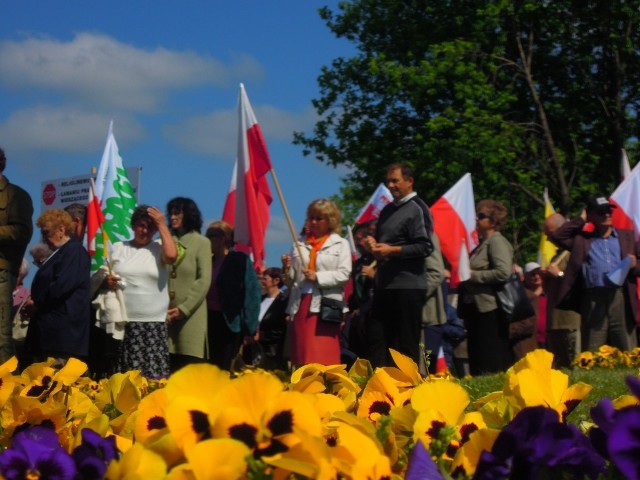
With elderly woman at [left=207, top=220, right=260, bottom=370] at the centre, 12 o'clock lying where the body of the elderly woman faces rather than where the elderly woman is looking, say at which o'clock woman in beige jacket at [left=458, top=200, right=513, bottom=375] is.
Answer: The woman in beige jacket is roughly at 8 o'clock from the elderly woman.

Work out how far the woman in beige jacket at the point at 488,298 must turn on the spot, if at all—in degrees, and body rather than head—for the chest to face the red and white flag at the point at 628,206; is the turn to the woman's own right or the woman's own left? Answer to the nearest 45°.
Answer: approximately 135° to the woman's own right

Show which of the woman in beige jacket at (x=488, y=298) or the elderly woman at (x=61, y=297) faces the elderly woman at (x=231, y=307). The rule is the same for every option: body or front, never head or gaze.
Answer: the woman in beige jacket

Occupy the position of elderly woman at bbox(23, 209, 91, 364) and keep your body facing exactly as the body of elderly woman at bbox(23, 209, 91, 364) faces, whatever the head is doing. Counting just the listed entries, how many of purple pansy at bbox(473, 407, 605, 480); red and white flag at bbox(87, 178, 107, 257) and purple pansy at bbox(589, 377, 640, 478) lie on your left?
2

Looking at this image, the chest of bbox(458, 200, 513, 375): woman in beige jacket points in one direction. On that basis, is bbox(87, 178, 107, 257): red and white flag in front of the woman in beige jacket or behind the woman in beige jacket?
in front

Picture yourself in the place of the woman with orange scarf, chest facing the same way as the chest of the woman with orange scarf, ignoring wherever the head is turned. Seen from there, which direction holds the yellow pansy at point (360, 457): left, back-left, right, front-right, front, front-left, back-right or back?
front-left

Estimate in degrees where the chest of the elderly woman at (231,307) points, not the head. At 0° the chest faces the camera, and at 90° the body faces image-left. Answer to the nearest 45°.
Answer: approximately 45°

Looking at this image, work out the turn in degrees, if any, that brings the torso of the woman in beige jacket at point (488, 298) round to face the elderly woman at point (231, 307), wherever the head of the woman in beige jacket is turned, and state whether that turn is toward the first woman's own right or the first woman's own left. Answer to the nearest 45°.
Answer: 0° — they already face them

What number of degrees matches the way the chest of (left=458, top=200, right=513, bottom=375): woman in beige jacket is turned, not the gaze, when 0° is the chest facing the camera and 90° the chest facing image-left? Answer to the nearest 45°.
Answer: approximately 90°

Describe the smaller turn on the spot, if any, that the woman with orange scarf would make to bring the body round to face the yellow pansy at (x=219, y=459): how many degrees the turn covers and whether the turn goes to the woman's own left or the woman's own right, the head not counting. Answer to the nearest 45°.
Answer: approximately 45° to the woman's own left

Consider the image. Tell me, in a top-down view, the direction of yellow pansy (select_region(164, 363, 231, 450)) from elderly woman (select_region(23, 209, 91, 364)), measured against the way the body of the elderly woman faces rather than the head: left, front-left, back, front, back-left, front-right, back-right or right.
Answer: left
